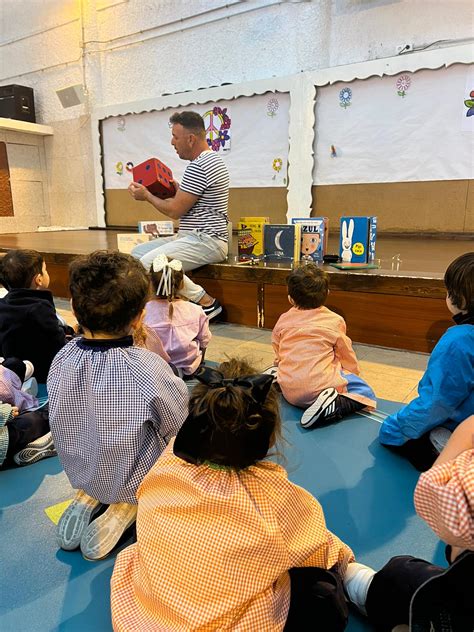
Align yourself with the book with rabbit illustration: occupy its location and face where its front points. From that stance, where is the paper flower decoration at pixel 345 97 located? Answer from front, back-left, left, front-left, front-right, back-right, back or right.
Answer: back

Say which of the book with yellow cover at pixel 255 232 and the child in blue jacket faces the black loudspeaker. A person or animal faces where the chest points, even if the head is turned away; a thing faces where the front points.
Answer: the child in blue jacket

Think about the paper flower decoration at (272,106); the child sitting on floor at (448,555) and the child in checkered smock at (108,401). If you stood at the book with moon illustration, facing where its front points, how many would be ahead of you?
2

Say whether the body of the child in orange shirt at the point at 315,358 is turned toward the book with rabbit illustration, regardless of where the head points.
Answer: yes

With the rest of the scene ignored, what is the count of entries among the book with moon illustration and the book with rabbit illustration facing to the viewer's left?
0

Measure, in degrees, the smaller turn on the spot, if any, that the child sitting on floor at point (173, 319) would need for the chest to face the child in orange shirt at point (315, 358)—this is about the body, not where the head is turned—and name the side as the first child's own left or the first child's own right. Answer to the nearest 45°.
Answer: approximately 135° to the first child's own right

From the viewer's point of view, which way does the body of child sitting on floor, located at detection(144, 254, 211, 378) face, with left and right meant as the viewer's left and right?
facing away from the viewer

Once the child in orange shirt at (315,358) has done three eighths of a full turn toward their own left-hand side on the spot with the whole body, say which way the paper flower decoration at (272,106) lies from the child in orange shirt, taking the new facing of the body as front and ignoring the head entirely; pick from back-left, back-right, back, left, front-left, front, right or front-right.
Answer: back-right

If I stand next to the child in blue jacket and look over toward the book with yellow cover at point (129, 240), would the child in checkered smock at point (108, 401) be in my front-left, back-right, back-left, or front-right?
front-left

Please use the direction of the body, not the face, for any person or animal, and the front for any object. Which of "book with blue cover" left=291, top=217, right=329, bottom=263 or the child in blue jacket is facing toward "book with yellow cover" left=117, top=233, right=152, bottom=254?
the child in blue jacket

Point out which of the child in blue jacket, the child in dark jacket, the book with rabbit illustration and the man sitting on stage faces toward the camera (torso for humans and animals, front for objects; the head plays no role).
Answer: the book with rabbit illustration

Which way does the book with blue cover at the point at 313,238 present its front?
toward the camera

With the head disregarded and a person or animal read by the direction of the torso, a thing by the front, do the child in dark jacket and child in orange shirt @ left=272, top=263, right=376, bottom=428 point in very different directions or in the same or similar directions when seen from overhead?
same or similar directions

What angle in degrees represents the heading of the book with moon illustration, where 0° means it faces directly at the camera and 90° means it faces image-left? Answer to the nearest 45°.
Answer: approximately 0°

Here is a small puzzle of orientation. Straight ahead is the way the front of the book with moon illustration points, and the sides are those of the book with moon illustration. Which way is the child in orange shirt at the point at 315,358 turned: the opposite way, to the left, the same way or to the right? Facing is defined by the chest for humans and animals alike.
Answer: the opposite way

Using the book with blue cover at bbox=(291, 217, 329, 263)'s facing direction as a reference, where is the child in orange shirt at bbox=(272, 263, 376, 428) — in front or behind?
in front

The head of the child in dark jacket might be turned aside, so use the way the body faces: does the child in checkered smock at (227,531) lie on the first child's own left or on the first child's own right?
on the first child's own right
